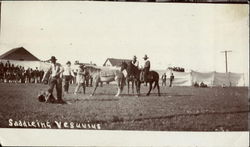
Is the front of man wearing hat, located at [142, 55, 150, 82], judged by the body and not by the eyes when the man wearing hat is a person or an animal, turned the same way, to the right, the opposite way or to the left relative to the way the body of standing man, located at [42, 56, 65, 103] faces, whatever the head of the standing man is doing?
to the right

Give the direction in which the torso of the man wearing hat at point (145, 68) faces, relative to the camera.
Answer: to the viewer's left

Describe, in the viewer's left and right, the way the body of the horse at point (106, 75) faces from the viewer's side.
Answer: facing to the left of the viewer

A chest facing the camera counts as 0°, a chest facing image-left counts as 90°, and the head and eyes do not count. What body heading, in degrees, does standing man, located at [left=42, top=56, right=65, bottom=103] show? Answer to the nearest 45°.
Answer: approximately 0°

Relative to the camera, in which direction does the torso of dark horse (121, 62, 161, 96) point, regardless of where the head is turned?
to the viewer's left

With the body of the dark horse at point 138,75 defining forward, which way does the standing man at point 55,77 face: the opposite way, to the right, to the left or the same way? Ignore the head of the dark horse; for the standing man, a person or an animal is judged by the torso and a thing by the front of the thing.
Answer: to the left

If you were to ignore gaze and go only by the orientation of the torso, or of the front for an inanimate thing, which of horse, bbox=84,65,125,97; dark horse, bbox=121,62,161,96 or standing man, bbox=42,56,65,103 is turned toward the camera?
the standing man

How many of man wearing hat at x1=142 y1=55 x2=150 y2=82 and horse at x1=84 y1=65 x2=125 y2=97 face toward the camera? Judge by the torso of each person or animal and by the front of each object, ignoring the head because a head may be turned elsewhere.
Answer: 0
